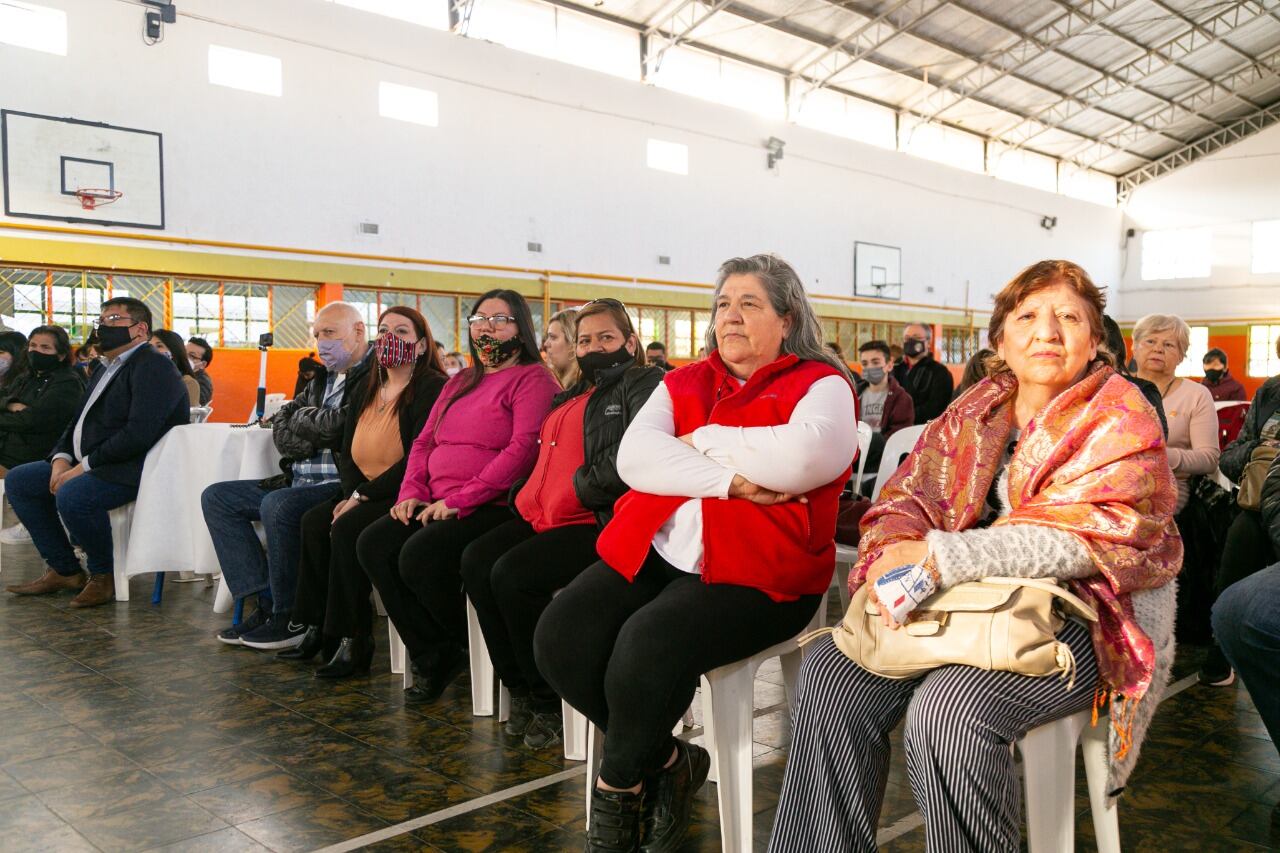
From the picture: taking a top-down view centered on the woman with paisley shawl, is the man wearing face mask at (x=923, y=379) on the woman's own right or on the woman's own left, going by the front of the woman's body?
on the woman's own right

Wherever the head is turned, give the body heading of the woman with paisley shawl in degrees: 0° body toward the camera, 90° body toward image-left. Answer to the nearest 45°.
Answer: approximately 45°

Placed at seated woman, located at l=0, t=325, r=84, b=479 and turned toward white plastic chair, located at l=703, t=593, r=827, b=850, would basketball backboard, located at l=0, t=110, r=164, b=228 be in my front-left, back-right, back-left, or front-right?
back-left

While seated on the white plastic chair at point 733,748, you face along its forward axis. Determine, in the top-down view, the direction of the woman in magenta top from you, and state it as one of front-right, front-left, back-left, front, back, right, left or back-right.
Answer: right

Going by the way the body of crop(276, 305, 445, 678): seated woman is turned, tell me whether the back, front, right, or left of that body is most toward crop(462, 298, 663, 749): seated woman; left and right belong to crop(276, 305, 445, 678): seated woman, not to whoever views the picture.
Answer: left

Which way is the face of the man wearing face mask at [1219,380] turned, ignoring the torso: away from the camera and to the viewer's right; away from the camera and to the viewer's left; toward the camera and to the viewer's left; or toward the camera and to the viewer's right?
toward the camera and to the viewer's left

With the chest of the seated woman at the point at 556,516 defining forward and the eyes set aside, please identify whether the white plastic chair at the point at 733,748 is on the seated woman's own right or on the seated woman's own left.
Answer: on the seated woman's own left

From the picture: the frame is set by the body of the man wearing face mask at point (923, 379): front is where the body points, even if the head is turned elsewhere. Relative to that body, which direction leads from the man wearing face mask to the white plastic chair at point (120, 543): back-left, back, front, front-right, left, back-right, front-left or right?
front

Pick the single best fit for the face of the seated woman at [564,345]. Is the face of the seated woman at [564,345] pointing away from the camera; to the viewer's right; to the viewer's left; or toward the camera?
to the viewer's left

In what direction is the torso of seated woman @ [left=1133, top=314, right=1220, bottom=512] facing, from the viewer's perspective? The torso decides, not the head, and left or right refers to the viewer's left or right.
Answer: facing the viewer and to the left of the viewer
